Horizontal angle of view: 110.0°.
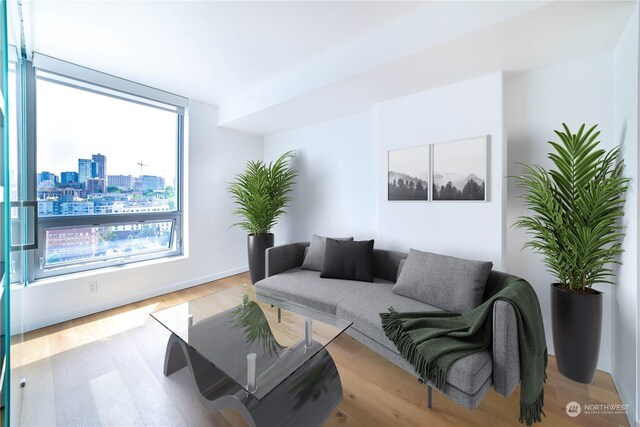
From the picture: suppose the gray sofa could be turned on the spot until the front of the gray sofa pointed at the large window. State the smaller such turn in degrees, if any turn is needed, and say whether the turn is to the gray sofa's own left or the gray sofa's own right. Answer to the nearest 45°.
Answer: approximately 45° to the gray sofa's own right

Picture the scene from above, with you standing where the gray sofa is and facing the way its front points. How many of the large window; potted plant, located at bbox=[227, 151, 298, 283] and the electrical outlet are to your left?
0

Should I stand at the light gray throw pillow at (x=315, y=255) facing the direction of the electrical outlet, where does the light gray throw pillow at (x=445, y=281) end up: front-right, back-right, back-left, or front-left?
back-left

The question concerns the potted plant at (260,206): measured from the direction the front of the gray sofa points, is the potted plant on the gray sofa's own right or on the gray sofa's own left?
on the gray sofa's own right

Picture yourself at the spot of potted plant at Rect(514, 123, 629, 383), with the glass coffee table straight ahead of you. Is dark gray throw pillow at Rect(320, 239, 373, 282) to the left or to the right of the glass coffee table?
right

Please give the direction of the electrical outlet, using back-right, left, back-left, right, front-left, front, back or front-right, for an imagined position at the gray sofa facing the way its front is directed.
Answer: front-right

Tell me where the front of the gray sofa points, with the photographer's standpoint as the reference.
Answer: facing the viewer and to the left of the viewer

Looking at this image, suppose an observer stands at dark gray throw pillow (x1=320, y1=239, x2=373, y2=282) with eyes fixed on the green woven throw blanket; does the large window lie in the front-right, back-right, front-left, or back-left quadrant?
back-right

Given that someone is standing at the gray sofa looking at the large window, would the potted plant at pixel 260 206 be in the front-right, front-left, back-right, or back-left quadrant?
front-right

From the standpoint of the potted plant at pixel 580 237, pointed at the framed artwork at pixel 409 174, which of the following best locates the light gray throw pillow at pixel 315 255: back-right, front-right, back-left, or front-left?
front-left
